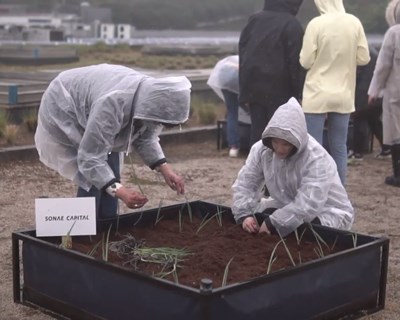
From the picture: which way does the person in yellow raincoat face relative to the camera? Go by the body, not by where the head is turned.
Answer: away from the camera

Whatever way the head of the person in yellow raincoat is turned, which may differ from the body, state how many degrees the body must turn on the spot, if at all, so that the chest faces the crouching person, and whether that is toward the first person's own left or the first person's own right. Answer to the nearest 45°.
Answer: approximately 180°

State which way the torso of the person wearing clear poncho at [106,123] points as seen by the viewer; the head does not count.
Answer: to the viewer's right

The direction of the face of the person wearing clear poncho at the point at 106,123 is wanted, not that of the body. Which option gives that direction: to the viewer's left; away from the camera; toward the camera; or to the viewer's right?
to the viewer's right

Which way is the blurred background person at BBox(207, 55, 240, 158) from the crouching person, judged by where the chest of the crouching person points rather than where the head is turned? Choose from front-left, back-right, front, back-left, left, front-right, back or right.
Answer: back-right

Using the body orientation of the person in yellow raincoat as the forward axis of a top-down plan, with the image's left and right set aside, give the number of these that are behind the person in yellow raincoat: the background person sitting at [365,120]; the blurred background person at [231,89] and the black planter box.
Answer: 1

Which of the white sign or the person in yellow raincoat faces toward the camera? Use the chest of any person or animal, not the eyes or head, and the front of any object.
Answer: the white sign

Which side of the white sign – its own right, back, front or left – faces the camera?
front

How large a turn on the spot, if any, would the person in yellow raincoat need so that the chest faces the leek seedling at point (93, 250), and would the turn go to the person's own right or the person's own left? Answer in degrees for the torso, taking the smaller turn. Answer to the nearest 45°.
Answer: approximately 180°

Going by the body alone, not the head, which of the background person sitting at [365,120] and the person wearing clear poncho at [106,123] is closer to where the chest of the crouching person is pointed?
the person wearing clear poncho

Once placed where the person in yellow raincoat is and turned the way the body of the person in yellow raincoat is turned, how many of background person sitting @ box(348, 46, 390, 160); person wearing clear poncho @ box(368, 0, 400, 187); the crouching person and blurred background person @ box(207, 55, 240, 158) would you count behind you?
1

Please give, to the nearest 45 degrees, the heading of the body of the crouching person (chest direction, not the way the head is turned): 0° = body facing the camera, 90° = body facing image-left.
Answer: approximately 45°

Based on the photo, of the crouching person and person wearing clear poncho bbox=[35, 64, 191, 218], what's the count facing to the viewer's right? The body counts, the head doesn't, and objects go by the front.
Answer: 1

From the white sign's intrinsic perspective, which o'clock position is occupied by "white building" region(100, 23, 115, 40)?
The white building is roughly at 6 o'clock from the white sign.

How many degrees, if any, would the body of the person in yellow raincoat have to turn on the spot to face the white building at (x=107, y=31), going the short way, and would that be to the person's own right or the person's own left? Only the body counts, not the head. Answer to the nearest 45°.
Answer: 0° — they already face it

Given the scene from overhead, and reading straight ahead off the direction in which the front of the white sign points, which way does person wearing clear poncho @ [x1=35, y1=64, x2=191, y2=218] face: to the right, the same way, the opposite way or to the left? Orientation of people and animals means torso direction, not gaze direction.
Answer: to the left
